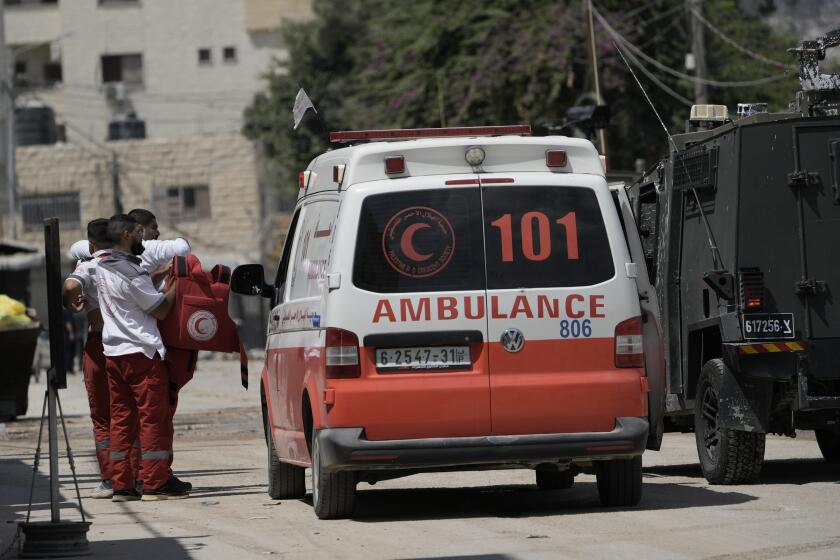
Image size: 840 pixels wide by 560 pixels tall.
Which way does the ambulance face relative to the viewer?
away from the camera

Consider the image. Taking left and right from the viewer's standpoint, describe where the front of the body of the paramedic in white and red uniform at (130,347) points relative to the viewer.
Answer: facing away from the viewer and to the right of the viewer

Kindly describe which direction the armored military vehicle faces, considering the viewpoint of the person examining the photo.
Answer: facing away from the viewer and to the left of the viewer

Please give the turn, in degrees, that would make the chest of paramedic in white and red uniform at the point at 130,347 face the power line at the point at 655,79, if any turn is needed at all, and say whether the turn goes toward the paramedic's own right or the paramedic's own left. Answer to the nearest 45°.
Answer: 0° — they already face it
